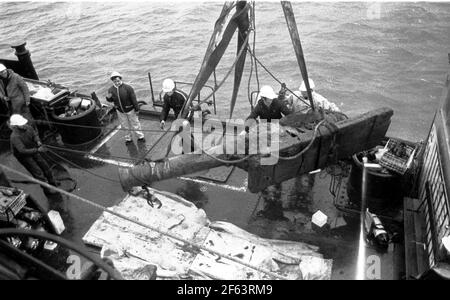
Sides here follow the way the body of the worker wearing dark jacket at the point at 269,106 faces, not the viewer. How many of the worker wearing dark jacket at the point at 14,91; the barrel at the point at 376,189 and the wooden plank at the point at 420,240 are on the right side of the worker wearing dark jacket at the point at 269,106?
1

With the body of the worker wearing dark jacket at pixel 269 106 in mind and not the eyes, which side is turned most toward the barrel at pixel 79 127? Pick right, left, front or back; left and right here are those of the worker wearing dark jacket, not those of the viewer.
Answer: right

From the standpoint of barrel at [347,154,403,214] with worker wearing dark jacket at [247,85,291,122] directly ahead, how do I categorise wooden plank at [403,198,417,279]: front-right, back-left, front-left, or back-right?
back-left

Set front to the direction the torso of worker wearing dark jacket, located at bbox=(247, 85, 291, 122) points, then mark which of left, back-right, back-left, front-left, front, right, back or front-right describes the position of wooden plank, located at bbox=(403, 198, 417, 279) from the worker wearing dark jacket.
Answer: front-left

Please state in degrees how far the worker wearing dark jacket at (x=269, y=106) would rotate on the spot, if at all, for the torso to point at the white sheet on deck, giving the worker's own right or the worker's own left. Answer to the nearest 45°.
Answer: approximately 45° to the worker's own right

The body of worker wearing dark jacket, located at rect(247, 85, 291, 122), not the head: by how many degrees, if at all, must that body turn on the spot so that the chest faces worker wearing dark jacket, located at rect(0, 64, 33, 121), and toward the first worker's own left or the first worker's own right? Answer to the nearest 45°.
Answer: approximately 90° to the first worker's own right

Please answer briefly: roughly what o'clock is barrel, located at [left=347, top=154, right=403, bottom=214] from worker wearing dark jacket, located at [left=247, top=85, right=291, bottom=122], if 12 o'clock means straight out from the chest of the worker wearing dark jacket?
The barrel is roughly at 10 o'clock from the worker wearing dark jacket.

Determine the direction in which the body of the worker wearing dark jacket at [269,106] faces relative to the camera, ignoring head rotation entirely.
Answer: toward the camera

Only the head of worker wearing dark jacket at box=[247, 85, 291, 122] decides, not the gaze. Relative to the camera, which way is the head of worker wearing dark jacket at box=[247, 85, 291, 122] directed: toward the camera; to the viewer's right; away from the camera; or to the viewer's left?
toward the camera

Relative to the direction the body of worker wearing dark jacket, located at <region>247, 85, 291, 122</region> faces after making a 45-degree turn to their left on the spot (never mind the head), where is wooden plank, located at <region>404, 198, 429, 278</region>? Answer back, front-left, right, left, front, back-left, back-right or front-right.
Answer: front
